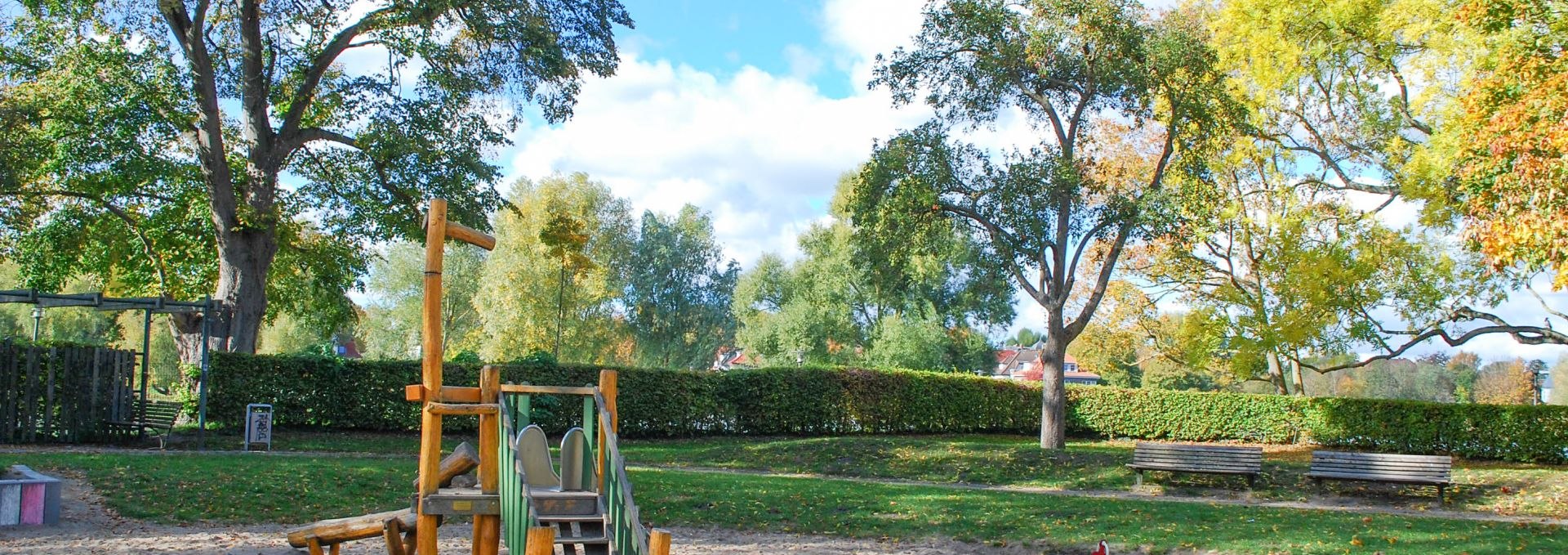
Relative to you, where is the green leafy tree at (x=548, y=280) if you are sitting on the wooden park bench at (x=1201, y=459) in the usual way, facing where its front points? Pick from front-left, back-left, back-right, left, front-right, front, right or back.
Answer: back-right

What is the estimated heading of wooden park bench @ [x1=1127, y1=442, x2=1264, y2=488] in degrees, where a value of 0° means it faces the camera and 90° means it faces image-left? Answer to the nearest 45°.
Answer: approximately 0°

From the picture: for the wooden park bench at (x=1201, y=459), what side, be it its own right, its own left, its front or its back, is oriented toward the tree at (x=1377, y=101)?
back

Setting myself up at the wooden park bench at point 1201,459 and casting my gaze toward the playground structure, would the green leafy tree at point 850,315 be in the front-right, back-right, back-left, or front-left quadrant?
back-right

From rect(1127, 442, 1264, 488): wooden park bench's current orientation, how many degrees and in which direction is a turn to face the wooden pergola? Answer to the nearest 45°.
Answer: approximately 90° to its right

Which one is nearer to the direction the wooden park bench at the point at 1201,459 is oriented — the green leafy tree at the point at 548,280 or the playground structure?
the playground structure

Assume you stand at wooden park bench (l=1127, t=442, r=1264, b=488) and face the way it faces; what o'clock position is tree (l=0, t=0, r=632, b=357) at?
The tree is roughly at 3 o'clock from the wooden park bench.

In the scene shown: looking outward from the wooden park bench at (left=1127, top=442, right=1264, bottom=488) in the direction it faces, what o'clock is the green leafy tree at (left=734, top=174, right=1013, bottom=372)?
The green leafy tree is roughly at 5 o'clock from the wooden park bench.

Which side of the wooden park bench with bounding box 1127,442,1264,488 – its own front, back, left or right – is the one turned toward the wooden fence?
right

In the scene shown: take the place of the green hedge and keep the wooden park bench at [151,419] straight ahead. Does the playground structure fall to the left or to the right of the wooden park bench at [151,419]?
left
